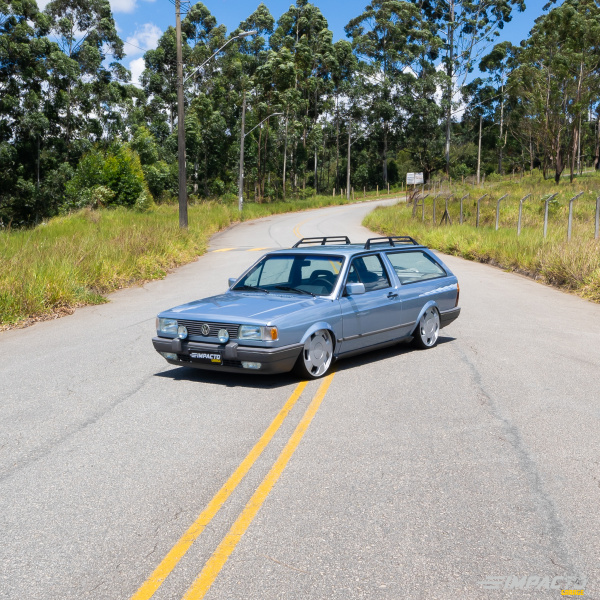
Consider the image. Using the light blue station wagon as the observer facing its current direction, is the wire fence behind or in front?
behind

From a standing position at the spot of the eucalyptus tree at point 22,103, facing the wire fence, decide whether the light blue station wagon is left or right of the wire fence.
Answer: right

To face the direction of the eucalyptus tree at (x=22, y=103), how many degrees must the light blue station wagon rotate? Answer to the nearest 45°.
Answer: approximately 90° to its right

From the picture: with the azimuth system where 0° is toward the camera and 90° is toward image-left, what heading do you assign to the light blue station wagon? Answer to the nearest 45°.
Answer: approximately 45°
